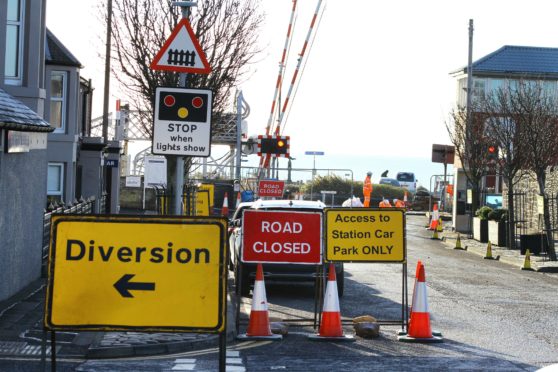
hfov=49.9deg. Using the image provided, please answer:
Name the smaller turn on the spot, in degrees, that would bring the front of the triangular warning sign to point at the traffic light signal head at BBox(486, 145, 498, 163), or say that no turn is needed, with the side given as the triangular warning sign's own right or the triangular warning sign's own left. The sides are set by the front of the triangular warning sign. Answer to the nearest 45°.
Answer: approximately 135° to the triangular warning sign's own left

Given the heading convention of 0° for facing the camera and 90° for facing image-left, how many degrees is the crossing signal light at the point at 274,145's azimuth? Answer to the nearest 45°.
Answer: approximately 0°

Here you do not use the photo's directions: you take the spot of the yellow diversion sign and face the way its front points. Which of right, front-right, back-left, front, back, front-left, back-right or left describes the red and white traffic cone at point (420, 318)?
back-left

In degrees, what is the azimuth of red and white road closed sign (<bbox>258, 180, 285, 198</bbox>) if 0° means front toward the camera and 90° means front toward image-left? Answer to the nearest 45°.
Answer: approximately 0°

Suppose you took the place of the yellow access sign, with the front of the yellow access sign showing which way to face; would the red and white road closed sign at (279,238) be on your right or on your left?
on your right
